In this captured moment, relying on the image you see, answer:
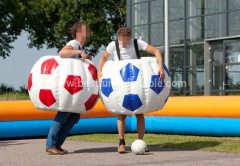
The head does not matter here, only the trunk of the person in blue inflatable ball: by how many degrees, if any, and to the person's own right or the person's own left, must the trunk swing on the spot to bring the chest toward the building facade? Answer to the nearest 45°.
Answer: approximately 180°

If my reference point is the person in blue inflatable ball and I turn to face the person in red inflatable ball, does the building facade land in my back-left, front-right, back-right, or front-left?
back-right

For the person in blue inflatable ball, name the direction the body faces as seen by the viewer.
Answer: toward the camera
